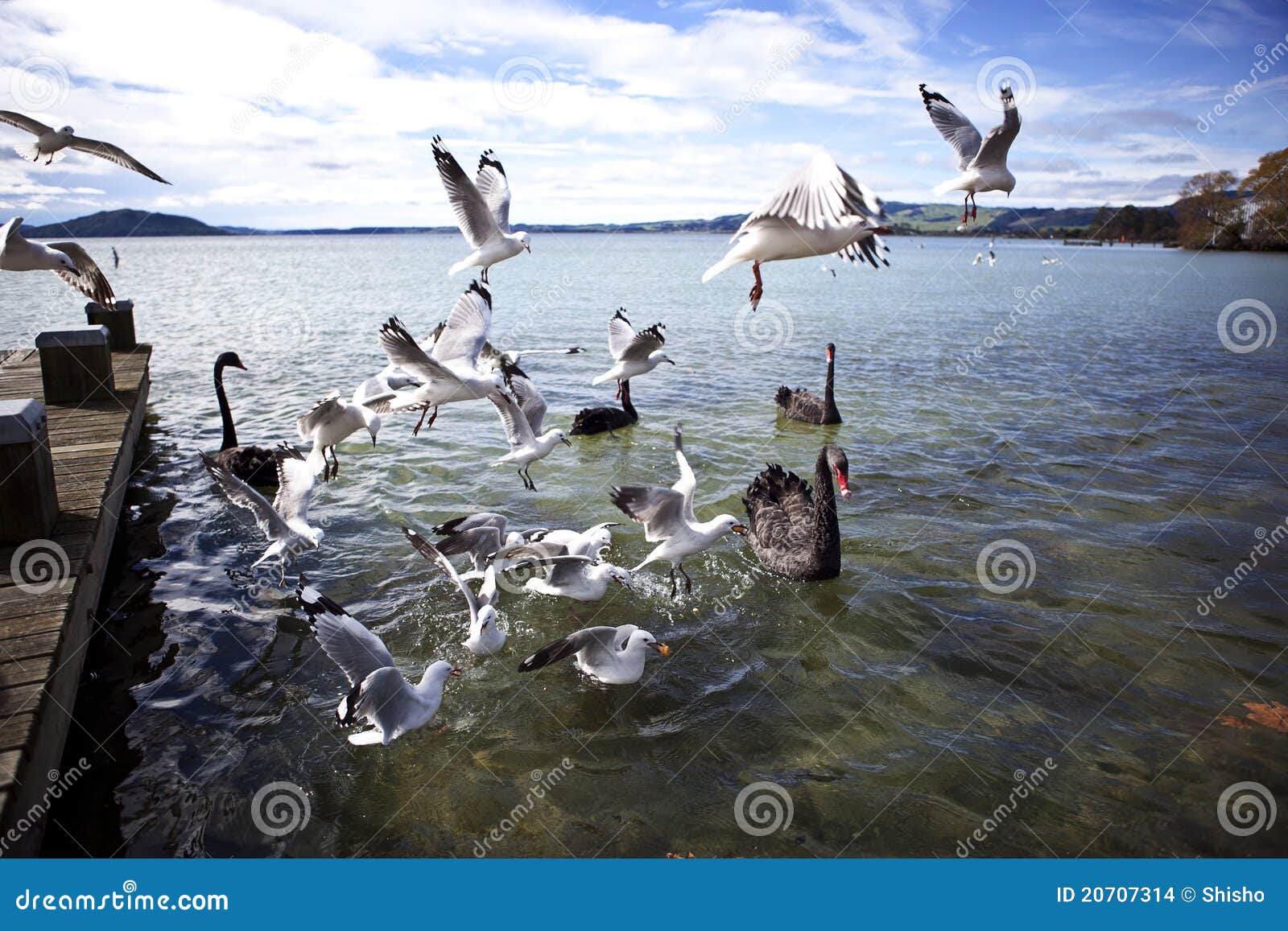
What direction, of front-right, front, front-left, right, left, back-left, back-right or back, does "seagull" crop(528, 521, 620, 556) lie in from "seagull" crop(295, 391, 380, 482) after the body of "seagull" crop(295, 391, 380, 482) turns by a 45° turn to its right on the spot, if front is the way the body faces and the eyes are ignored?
front

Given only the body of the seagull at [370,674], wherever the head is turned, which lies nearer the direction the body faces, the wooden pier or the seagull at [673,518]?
the seagull

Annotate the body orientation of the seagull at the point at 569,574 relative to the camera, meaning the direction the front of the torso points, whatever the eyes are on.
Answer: to the viewer's right

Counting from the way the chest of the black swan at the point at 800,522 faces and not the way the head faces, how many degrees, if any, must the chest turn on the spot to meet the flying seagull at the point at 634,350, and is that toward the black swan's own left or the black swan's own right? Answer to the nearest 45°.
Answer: approximately 180°

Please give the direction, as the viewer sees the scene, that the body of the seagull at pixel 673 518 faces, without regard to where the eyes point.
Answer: to the viewer's right

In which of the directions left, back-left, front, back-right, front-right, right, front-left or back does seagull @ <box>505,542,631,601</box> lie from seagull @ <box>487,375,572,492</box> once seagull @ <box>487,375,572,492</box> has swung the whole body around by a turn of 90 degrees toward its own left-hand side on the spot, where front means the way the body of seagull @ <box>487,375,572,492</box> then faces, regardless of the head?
back

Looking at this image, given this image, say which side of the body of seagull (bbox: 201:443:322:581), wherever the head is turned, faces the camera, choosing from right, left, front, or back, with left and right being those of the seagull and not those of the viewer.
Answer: right

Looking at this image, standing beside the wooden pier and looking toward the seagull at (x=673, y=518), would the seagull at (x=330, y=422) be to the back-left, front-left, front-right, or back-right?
front-left

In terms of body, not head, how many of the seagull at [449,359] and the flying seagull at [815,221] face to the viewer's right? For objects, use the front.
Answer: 2

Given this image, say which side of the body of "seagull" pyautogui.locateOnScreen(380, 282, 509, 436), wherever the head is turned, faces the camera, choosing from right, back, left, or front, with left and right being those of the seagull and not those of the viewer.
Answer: right

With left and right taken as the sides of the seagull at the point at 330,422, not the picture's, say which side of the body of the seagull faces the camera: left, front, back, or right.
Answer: right

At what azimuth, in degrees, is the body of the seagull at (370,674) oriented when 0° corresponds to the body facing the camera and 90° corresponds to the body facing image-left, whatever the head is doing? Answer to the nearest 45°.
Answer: approximately 270°

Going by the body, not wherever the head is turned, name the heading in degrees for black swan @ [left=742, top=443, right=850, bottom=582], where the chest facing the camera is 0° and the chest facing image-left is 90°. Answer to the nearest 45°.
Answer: approximately 315°

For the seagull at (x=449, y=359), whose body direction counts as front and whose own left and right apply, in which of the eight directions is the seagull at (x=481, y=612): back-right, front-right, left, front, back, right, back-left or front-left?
right
